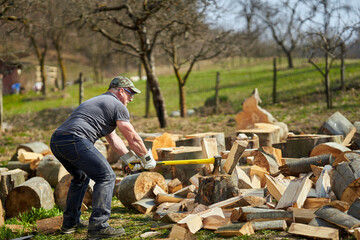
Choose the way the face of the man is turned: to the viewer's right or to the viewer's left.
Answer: to the viewer's right

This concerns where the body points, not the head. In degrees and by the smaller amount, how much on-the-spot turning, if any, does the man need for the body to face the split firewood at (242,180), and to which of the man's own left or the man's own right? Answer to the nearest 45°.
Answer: approximately 45° to the man's own left

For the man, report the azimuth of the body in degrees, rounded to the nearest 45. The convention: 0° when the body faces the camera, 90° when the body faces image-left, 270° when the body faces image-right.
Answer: approximately 270°

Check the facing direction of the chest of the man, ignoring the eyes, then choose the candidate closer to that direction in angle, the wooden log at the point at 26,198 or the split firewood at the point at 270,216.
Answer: the split firewood
